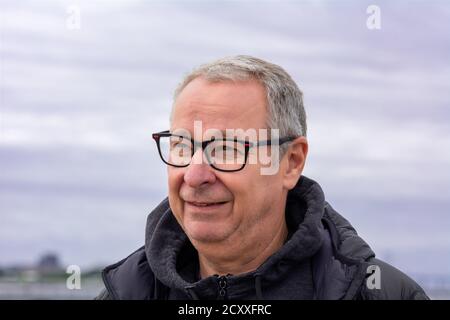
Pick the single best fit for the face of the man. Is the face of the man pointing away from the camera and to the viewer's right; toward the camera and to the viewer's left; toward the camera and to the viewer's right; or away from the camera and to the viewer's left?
toward the camera and to the viewer's left

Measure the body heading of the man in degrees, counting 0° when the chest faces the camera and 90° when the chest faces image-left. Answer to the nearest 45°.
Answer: approximately 45°
